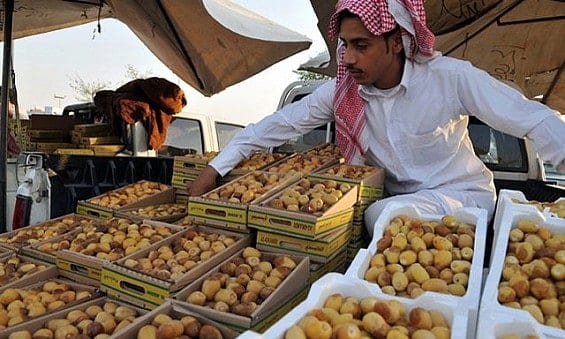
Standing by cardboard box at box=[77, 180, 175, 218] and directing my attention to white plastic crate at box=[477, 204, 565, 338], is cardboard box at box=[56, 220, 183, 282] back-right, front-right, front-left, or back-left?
front-right

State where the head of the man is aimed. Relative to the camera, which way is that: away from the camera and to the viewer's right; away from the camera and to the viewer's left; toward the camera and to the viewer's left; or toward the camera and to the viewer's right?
toward the camera and to the viewer's left

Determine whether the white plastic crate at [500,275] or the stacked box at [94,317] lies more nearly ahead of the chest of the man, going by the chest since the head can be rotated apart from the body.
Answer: the stacked box

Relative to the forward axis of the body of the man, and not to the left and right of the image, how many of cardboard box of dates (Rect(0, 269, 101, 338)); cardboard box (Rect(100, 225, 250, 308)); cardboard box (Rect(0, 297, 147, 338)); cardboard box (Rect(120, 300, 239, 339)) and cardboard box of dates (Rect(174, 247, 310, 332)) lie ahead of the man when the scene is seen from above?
5

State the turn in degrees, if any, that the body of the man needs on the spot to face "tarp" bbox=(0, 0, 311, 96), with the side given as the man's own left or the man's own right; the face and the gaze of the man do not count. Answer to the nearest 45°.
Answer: approximately 90° to the man's own right

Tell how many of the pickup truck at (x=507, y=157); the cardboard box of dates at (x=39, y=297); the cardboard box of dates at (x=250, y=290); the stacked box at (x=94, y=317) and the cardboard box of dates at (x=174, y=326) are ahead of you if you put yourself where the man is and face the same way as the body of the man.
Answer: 4

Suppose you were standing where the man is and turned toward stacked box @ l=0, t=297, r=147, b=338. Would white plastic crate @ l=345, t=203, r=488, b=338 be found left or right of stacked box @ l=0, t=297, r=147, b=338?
left

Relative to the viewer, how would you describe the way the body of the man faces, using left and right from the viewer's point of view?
facing the viewer and to the left of the viewer

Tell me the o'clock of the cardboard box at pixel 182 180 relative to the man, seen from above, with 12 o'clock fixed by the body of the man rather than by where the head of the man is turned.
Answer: The cardboard box is roughly at 2 o'clock from the man.

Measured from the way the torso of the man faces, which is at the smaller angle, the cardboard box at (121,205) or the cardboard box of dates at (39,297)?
the cardboard box of dates

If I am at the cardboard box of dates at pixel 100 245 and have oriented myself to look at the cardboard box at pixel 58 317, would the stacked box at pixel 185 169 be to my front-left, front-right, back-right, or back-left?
back-left

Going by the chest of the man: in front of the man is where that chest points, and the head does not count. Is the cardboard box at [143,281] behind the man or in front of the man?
in front

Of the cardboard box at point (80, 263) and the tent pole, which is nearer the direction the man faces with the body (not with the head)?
the cardboard box

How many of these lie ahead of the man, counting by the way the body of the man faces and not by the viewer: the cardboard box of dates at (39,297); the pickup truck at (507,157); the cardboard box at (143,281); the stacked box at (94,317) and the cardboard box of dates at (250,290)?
4

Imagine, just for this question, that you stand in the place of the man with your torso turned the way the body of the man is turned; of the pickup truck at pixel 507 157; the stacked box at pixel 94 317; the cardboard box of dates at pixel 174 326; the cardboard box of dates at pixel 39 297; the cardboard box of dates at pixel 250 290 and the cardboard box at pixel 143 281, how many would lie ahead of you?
5

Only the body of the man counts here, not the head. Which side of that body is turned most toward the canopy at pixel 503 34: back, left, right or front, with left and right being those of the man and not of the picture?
back

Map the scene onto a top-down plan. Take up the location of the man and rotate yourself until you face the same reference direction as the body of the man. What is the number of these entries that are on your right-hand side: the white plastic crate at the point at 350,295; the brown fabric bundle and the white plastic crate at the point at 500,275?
1

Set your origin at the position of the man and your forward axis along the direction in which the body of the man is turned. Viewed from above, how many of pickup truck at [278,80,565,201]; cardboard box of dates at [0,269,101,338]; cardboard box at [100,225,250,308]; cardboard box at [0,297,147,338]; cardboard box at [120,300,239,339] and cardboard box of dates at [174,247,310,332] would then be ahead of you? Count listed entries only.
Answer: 5

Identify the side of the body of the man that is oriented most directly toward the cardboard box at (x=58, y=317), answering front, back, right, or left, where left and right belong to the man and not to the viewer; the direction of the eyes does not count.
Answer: front

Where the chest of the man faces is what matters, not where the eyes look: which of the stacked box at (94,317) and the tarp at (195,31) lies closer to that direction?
the stacked box

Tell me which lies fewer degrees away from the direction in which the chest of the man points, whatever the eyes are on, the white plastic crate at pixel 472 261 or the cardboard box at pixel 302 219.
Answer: the cardboard box
